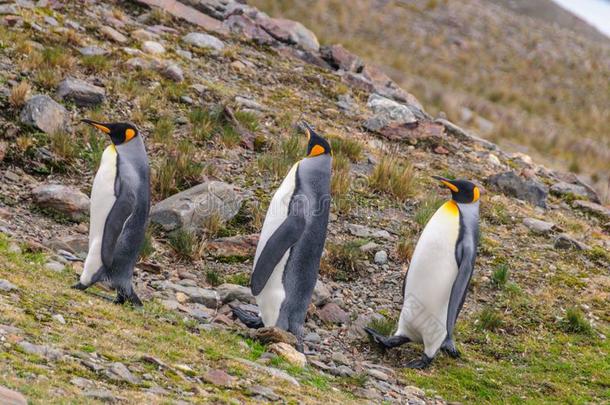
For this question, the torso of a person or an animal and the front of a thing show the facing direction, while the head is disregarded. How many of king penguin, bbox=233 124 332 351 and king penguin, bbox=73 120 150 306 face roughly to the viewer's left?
2

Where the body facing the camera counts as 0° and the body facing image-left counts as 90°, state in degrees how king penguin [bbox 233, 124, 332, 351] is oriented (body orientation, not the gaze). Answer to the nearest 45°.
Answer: approximately 90°

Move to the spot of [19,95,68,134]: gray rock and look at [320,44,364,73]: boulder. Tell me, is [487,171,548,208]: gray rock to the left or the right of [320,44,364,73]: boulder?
right

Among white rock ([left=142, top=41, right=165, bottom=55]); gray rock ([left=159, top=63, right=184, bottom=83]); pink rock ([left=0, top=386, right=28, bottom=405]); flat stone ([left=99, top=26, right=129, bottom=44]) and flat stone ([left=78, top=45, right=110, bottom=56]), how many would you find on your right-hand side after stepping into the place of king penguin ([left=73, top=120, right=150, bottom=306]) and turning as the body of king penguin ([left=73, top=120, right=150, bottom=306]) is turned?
4

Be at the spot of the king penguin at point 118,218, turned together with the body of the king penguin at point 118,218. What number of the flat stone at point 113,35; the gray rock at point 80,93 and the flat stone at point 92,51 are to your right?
3

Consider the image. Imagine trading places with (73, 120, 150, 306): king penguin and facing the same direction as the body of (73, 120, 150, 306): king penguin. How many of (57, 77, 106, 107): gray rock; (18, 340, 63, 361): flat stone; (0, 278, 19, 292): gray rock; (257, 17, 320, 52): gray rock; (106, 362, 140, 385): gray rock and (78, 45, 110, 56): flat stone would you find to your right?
3

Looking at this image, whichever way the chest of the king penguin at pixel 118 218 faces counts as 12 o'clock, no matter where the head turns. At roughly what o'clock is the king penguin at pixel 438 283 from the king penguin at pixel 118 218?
the king penguin at pixel 438 283 is roughly at 6 o'clock from the king penguin at pixel 118 218.

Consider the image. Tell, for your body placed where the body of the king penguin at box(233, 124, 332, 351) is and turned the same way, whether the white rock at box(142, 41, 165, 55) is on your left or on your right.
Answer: on your right

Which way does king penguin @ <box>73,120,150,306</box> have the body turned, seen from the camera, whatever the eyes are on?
to the viewer's left
